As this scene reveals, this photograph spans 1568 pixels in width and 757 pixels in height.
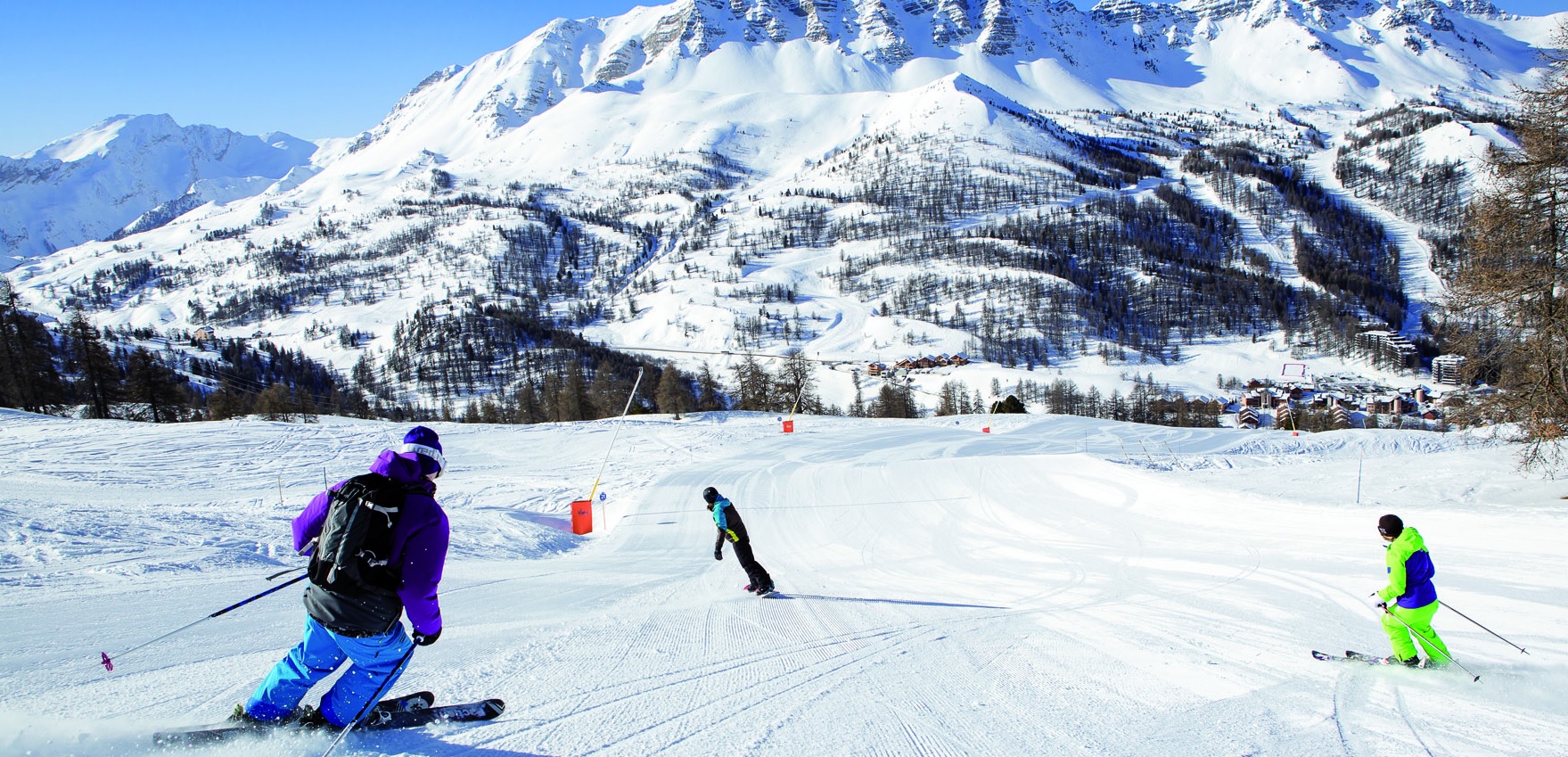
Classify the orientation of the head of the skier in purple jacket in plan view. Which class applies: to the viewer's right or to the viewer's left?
to the viewer's right

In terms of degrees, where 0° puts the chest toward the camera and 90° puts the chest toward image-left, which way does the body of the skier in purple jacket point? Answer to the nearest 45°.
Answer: approximately 225°

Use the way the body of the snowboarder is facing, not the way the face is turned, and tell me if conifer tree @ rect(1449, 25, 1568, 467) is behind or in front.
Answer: behind

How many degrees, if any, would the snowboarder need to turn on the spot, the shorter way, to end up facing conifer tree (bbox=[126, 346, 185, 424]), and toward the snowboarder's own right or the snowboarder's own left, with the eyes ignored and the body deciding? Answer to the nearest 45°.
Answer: approximately 45° to the snowboarder's own right

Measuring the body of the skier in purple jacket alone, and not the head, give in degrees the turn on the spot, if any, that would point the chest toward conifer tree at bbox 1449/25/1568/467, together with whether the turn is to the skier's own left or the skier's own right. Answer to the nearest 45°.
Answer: approximately 45° to the skier's own right

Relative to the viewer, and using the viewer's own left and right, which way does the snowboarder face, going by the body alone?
facing to the left of the viewer

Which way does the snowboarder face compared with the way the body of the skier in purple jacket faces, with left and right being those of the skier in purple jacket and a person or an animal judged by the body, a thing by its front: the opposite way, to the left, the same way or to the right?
to the left
